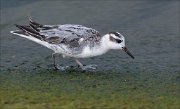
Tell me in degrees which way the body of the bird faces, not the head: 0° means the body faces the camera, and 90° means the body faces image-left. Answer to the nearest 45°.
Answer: approximately 270°
